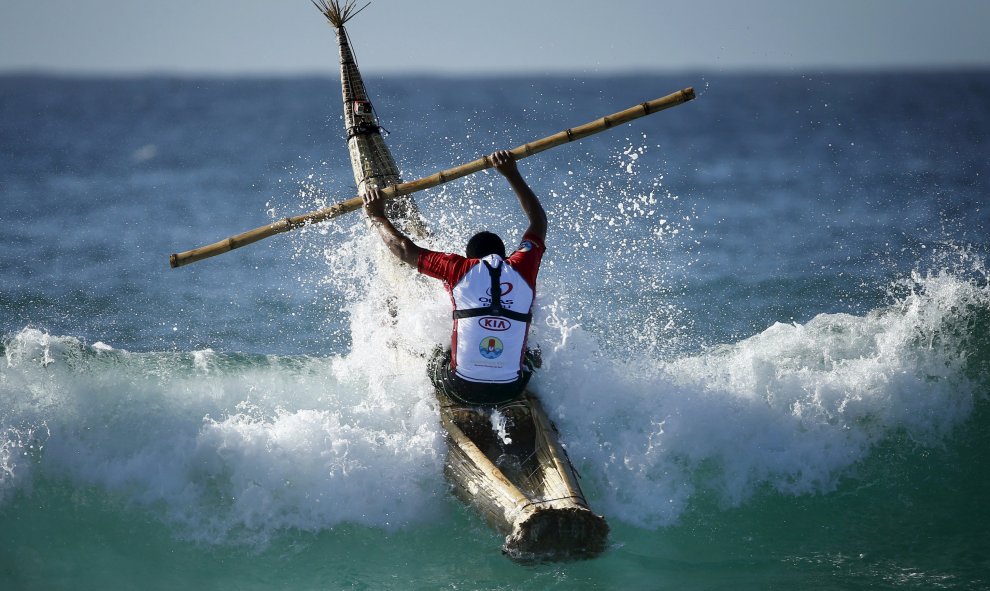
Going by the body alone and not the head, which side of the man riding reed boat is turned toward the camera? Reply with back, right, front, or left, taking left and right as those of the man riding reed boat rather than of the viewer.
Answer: back

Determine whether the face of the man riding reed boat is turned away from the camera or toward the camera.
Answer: away from the camera
